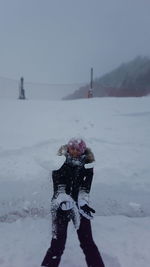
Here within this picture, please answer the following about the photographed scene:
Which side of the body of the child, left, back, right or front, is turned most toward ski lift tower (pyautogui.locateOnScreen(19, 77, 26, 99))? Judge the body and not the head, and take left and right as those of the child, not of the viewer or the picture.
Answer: back

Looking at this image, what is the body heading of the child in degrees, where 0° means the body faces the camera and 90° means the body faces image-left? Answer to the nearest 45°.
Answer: approximately 0°

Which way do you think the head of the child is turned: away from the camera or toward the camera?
toward the camera
